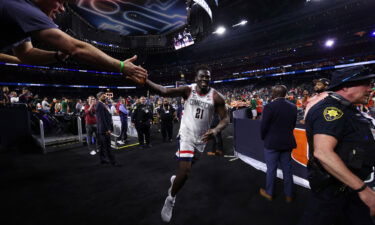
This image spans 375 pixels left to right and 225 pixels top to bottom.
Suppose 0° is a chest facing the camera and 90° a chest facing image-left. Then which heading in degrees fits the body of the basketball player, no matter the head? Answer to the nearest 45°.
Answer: approximately 0°

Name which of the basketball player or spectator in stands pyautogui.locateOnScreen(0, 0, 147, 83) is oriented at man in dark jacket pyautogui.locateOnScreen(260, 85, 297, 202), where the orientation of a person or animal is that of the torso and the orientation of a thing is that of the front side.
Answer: the spectator in stands

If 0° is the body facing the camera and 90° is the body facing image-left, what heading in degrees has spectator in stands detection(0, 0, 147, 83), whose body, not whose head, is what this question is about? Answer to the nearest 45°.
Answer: approximately 270°

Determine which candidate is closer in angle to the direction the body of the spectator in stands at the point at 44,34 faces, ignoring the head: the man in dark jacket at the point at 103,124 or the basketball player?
the basketball player

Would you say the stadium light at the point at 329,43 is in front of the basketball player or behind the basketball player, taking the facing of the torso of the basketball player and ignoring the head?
behind

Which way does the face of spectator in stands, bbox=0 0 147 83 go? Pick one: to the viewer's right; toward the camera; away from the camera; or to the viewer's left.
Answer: to the viewer's right

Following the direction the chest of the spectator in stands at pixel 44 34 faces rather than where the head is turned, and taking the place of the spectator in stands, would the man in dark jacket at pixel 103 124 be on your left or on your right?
on your left

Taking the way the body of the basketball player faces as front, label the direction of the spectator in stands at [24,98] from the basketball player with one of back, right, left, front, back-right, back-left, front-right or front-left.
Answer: back-right

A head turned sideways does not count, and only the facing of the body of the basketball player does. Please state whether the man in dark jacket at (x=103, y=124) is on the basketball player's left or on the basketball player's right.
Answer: on the basketball player's right
